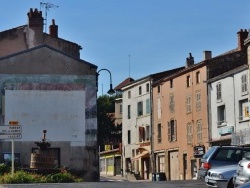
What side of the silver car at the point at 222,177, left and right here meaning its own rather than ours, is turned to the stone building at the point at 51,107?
right

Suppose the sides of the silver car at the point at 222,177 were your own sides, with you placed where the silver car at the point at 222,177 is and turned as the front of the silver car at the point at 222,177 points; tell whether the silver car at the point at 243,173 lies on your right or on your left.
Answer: on your left

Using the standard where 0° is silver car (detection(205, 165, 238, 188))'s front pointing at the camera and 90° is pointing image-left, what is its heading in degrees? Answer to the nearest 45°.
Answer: approximately 45°

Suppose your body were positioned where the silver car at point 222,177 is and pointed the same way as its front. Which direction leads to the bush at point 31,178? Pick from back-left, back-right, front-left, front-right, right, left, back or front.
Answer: right

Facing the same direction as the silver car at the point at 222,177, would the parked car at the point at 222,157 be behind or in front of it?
behind
